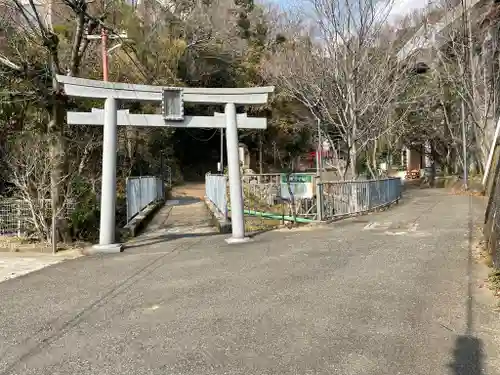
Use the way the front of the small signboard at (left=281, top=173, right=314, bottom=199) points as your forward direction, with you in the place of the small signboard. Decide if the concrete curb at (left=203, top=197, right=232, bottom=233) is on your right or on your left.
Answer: on your right

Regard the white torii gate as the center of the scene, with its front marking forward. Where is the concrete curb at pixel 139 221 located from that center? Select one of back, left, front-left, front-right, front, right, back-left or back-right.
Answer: back

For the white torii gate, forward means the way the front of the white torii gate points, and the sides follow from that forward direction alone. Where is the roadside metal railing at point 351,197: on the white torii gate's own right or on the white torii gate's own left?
on the white torii gate's own left

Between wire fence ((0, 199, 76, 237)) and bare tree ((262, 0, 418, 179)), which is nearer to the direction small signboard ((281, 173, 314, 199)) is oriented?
the wire fence

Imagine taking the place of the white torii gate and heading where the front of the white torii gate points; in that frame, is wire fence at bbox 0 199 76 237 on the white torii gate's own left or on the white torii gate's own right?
on the white torii gate's own right

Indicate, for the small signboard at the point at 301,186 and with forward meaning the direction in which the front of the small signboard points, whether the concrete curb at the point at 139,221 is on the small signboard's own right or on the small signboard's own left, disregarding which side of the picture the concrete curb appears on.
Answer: on the small signboard's own right

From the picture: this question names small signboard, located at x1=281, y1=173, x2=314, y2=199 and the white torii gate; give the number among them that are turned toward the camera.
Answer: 2

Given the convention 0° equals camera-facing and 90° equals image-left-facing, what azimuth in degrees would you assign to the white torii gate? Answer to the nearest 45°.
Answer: approximately 0°

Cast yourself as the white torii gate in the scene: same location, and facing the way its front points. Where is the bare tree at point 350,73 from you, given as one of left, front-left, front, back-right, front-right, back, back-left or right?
back-left

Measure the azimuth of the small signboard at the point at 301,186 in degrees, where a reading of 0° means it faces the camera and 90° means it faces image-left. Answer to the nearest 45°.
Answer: approximately 0°

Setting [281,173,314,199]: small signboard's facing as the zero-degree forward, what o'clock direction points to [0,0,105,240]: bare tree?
The bare tree is roughly at 2 o'clock from the small signboard.
